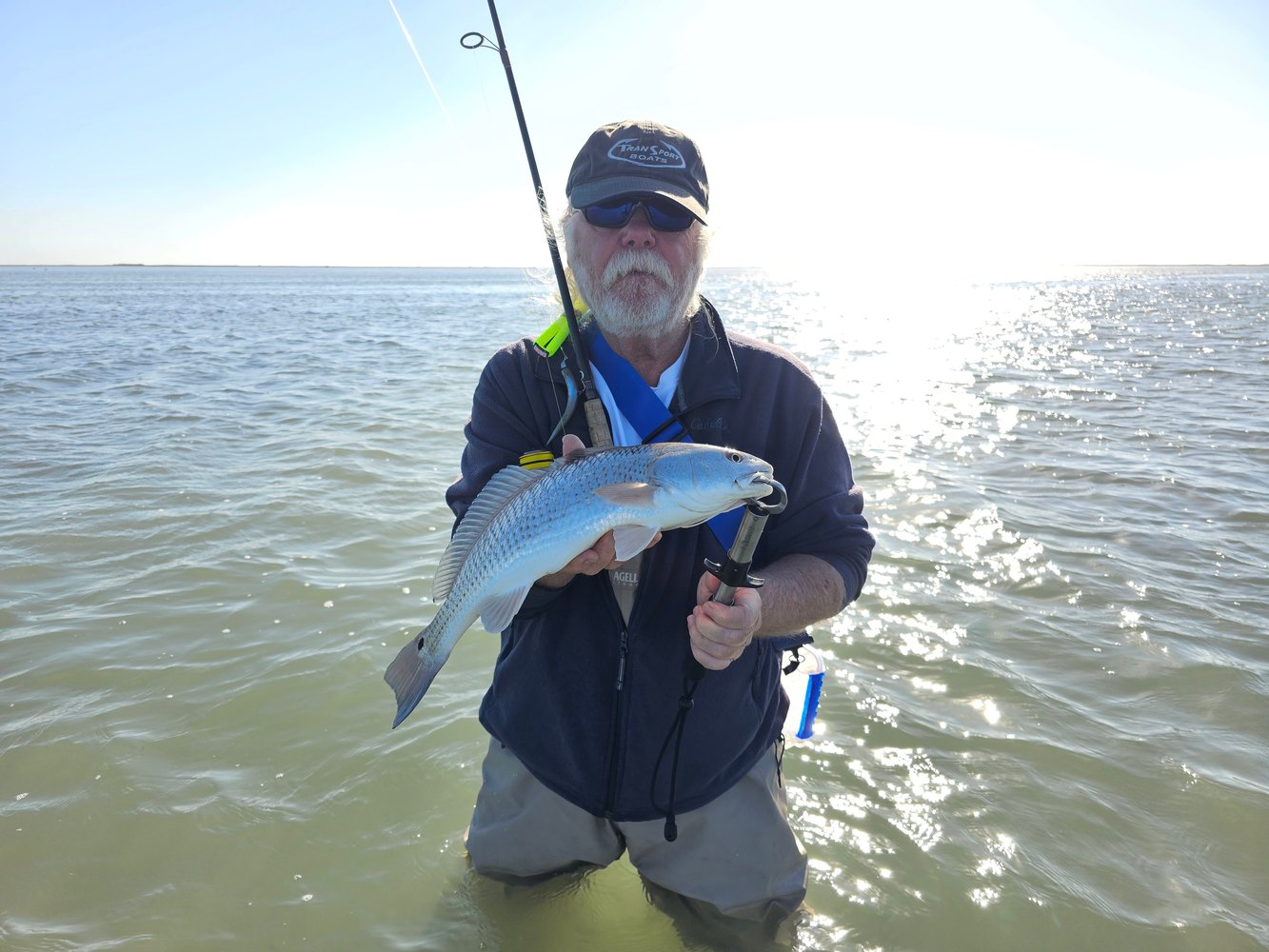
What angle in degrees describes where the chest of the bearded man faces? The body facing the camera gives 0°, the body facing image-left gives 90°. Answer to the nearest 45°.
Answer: approximately 0°
